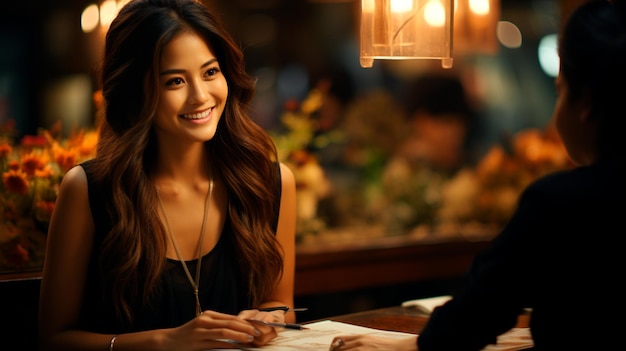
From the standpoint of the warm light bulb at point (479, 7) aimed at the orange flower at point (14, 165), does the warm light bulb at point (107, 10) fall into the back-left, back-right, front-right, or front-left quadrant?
front-right

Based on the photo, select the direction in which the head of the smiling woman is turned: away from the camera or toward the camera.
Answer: toward the camera

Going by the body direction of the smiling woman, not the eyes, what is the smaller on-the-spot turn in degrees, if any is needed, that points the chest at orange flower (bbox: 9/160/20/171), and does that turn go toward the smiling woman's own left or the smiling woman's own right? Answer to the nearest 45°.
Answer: approximately 180°

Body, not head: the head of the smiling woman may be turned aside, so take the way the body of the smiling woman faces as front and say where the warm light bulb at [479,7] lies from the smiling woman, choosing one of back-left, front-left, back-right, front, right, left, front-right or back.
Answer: left

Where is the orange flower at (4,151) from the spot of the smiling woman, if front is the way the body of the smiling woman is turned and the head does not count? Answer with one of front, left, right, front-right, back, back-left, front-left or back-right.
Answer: back

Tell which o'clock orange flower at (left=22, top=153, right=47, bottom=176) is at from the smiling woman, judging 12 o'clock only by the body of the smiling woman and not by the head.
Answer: The orange flower is roughly at 6 o'clock from the smiling woman.

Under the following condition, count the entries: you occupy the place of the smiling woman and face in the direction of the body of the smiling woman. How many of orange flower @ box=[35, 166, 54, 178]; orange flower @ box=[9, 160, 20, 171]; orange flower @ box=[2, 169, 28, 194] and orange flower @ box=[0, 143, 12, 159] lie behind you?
4

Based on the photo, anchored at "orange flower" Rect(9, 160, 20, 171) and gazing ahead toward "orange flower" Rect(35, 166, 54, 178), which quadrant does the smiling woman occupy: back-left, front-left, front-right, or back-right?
front-right

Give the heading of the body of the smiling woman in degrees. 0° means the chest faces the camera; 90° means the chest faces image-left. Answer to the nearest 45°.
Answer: approximately 315°

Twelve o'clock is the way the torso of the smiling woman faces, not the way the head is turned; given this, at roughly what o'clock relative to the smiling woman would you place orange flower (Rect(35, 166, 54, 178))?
The orange flower is roughly at 6 o'clock from the smiling woman.
